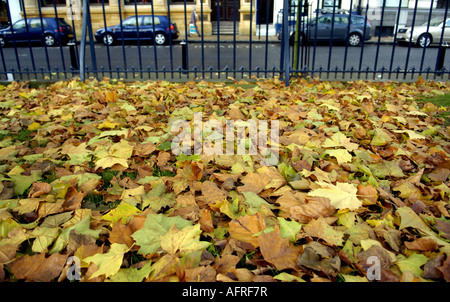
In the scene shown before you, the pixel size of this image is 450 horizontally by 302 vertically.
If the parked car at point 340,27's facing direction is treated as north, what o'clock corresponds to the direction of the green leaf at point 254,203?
The green leaf is roughly at 9 o'clock from the parked car.

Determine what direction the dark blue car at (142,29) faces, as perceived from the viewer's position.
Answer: facing to the left of the viewer

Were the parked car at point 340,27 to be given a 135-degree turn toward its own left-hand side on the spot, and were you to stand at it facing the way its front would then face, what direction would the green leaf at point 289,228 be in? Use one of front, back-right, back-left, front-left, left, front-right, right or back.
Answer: front-right

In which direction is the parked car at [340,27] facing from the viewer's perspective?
to the viewer's left

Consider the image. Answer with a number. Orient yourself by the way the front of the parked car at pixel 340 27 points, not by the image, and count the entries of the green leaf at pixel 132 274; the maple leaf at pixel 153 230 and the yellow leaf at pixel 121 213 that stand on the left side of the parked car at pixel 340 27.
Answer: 3

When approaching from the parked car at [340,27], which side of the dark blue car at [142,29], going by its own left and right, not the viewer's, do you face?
back

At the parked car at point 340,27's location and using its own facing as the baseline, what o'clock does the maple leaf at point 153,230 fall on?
The maple leaf is roughly at 9 o'clock from the parked car.

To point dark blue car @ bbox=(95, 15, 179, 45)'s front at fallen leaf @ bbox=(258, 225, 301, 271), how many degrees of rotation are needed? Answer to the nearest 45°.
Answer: approximately 90° to its left

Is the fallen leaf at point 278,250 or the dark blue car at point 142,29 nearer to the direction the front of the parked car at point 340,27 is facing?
the dark blue car

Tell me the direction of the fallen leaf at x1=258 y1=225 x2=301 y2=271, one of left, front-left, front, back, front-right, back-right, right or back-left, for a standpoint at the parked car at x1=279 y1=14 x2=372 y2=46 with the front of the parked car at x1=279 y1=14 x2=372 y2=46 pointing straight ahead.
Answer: left

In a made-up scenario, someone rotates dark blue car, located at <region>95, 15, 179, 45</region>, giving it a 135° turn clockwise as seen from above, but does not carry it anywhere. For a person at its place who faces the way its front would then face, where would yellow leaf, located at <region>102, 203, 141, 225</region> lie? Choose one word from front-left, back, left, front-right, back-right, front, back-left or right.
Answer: back-right

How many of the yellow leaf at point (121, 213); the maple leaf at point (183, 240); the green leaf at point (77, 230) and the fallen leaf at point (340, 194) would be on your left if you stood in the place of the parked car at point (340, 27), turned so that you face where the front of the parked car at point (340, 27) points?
4

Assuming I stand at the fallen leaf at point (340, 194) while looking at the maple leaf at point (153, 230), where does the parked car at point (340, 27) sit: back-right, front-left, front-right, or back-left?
back-right

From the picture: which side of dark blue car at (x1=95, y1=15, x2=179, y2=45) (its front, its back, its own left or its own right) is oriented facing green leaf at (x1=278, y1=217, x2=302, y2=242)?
left

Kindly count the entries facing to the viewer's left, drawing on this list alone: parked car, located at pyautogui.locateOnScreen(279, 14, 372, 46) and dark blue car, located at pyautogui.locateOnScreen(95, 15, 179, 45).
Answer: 2
